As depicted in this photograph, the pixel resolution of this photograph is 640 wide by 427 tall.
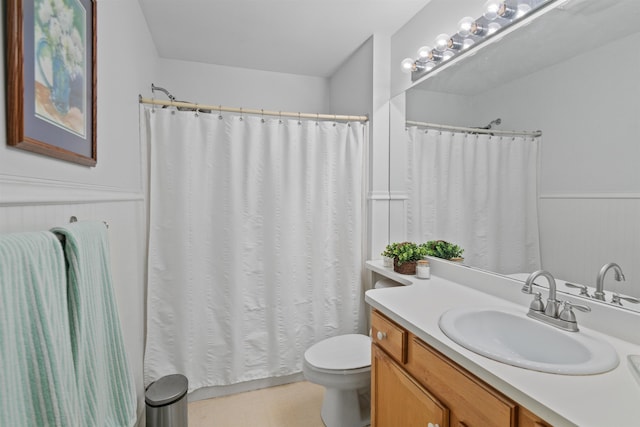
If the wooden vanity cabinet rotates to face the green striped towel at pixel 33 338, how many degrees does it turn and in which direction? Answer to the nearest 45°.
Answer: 0° — it already faces it

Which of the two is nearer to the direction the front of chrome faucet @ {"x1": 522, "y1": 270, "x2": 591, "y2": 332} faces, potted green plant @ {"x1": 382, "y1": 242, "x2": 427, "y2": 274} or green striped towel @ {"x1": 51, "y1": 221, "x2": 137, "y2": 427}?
the green striped towel

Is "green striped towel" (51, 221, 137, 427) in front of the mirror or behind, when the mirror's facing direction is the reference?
in front

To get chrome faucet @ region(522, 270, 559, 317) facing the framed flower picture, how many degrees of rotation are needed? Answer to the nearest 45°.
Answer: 0° — it already faces it

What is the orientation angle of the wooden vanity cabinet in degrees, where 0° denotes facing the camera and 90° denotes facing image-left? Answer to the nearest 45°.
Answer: approximately 45°

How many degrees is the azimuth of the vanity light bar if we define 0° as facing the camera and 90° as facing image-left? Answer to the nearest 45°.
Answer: approximately 45°

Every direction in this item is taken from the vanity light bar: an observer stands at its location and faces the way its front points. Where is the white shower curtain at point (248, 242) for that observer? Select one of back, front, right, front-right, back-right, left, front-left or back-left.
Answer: front-right
